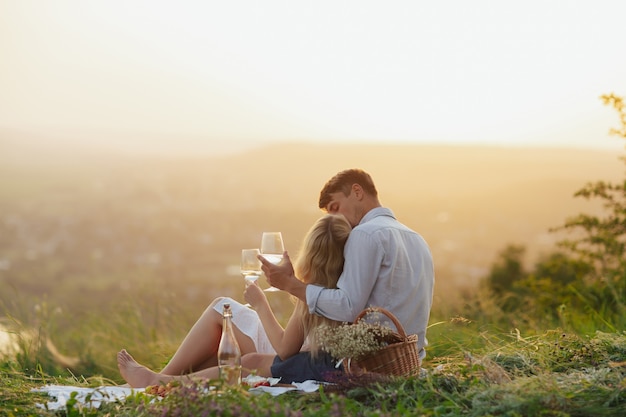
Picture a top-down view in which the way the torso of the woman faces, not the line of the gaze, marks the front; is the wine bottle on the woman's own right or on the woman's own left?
on the woman's own left

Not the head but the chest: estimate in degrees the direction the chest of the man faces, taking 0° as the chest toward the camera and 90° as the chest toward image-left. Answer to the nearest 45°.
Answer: approximately 135°

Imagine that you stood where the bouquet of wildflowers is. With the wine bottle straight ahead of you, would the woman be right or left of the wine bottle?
right

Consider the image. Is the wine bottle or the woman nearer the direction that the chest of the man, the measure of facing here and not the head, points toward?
the woman

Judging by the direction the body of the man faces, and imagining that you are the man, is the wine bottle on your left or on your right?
on your left

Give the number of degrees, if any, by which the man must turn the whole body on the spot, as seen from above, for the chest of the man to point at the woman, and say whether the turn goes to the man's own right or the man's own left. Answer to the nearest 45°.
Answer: approximately 45° to the man's own left

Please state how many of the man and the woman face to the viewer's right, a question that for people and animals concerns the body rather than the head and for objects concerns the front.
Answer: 0

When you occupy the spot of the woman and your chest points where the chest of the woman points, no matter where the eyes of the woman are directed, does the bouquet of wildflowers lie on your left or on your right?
on your left

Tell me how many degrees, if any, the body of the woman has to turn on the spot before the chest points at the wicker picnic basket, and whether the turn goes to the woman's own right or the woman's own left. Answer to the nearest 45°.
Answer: approximately 135° to the woman's own left

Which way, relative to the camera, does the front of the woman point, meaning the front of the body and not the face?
to the viewer's left

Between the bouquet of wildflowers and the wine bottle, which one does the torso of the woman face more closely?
the wine bottle
